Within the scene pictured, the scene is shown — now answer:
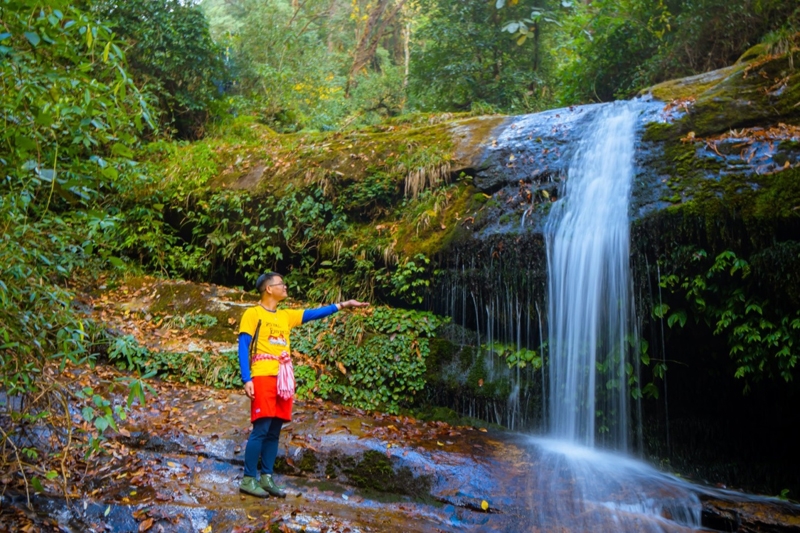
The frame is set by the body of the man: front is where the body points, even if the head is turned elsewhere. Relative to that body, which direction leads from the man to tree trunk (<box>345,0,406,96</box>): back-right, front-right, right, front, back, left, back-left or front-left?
back-left

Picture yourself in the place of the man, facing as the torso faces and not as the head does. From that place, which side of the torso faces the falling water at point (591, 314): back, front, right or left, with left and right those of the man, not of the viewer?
left

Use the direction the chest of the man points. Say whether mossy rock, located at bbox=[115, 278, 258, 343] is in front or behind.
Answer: behind

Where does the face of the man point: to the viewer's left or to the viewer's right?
to the viewer's right

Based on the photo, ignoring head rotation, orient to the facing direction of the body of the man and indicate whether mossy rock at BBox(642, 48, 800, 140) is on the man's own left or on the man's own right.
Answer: on the man's own left

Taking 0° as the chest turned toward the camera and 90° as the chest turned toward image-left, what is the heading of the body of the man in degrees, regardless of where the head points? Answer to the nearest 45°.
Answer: approximately 315°

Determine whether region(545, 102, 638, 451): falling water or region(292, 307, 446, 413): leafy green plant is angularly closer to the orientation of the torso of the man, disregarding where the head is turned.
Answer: the falling water

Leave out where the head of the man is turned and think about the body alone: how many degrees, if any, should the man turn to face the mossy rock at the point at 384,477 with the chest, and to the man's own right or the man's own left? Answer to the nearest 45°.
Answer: approximately 90° to the man's own left

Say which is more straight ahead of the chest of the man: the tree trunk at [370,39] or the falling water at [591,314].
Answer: the falling water

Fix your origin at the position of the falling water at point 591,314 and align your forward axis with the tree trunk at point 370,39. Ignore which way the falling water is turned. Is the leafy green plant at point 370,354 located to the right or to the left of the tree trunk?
left
